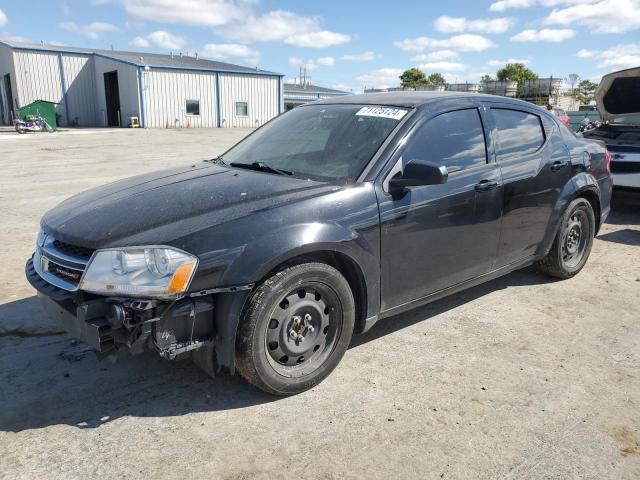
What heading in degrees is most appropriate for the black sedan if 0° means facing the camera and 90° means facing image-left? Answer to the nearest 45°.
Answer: approximately 45°

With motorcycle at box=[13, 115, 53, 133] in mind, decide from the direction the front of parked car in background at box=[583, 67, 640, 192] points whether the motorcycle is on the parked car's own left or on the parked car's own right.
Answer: on the parked car's own right

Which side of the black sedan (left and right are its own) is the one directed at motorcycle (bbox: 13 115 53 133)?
right

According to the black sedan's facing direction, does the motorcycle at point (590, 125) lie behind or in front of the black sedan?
behind

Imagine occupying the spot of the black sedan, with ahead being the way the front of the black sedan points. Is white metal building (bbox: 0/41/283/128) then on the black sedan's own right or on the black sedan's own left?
on the black sedan's own right

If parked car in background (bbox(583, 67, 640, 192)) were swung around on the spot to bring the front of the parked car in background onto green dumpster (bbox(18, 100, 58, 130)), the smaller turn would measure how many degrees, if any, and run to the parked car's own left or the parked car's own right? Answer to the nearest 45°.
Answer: approximately 90° to the parked car's own right

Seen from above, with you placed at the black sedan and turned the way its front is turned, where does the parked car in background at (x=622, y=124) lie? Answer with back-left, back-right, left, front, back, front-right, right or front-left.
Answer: back

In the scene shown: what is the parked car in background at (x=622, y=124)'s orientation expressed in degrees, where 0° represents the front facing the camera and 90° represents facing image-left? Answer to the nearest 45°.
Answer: approximately 0°
